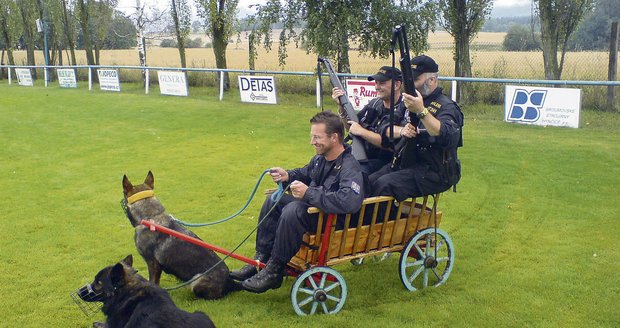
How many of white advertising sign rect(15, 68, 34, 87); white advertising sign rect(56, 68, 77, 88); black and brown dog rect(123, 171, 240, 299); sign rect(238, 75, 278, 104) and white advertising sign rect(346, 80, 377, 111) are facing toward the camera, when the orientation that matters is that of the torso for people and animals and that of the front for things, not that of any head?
4

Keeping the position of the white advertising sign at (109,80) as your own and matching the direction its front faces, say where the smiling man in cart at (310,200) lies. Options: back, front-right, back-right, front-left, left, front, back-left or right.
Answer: front

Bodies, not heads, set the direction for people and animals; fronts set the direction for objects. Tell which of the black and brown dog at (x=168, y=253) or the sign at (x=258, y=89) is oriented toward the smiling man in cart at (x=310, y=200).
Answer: the sign

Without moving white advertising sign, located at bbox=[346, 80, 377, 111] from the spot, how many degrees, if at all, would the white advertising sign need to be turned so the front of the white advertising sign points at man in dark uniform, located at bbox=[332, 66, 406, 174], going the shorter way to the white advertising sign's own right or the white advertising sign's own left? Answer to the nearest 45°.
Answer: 0° — it already faces them

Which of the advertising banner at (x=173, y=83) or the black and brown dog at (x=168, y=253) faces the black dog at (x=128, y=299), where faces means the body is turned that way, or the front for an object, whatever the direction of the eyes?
the advertising banner

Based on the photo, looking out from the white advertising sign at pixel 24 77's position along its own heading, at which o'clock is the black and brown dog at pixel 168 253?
The black and brown dog is roughly at 12 o'clock from the white advertising sign.

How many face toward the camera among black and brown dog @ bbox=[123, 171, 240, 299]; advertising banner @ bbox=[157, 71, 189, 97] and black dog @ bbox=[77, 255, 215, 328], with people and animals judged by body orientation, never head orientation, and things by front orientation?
1

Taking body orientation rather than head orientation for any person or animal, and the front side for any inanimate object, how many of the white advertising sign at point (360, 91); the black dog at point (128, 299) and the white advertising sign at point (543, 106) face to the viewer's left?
1

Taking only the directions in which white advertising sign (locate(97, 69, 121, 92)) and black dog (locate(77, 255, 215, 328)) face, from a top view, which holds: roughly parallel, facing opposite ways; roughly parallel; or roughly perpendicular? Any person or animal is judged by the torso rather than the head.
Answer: roughly perpendicular

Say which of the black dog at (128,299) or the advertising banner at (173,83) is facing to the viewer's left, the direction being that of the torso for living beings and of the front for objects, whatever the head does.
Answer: the black dog

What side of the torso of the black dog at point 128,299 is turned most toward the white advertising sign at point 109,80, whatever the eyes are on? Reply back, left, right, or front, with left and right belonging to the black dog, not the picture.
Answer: right

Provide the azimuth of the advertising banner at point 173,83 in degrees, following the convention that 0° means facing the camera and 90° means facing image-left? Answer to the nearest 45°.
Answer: approximately 0°

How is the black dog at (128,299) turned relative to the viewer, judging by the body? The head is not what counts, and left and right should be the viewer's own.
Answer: facing to the left of the viewer

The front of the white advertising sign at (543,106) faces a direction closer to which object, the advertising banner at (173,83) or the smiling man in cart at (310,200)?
the smiling man in cart

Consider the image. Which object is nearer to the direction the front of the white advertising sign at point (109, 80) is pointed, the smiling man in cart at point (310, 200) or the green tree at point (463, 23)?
the smiling man in cart

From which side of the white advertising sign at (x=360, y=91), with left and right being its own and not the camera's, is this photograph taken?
front

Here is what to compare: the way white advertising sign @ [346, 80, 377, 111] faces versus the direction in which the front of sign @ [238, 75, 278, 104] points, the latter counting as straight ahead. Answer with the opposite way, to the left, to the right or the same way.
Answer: the same way

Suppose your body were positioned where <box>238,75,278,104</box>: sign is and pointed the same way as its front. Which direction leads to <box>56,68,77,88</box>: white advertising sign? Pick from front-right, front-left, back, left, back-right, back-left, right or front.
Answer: back-right

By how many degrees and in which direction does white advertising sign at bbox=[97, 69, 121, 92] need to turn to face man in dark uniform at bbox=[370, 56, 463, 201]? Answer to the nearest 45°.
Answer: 0° — it already faces them

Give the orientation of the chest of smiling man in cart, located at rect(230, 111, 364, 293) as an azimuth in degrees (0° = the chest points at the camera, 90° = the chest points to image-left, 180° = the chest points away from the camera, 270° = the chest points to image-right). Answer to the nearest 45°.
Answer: approximately 45°

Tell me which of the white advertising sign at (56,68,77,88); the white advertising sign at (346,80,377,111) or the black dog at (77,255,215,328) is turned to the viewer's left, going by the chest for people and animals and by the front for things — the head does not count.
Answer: the black dog
